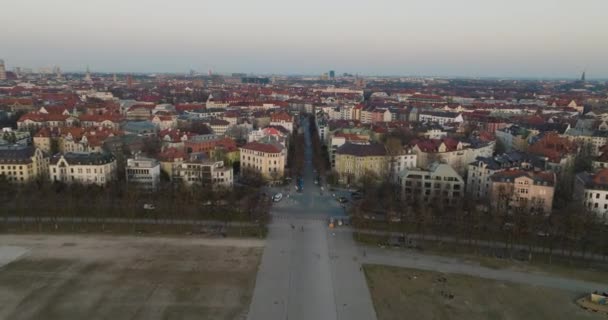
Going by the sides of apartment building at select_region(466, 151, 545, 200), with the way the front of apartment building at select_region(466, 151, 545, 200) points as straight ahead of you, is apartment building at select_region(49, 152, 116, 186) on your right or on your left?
on your right

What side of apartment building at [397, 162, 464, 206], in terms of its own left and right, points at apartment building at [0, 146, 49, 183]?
right

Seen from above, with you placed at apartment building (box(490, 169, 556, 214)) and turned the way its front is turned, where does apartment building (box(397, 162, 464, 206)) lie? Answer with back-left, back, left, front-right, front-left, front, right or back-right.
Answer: right

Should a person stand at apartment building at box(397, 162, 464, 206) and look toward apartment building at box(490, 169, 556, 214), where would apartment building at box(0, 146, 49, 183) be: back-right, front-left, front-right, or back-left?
back-right

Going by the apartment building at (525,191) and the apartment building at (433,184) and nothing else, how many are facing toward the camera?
2

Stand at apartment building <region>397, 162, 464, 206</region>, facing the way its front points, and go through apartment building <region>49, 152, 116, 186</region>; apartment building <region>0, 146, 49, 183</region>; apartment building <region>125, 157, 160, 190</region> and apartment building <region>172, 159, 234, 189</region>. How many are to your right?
4

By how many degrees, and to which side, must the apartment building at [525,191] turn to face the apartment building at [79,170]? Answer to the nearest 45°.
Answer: approximately 90° to its right

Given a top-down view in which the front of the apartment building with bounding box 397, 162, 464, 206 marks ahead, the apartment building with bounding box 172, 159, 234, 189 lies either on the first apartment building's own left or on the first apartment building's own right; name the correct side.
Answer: on the first apartment building's own right

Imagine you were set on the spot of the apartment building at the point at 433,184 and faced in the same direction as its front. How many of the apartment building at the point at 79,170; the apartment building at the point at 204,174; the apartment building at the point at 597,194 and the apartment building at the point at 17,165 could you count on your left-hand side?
1

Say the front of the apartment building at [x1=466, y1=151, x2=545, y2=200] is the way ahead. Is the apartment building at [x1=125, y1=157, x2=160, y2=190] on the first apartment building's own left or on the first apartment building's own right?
on the first apartment building's own right

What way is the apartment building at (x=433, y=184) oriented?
toward the camera

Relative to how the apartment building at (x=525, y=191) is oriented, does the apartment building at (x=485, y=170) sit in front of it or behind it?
behind

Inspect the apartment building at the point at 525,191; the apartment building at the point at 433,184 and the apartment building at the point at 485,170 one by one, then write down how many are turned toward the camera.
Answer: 3

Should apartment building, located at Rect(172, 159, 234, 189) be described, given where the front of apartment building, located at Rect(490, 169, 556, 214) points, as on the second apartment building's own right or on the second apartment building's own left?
on the second apartment building's own right

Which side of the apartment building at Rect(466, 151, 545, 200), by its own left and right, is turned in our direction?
front
